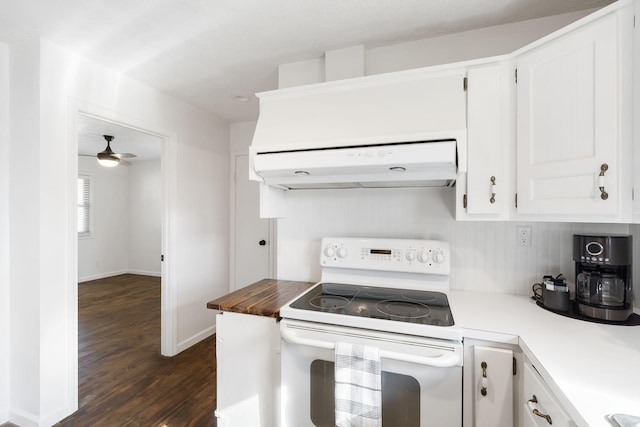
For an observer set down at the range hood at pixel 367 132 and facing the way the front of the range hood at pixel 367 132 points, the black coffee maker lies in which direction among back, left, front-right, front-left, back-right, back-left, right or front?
left

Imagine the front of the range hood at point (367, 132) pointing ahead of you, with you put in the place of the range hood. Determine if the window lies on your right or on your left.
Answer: on your right

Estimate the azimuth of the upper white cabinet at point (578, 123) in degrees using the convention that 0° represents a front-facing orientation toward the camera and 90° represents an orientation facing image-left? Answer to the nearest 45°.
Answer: approximately 45°

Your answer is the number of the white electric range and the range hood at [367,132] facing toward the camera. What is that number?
2

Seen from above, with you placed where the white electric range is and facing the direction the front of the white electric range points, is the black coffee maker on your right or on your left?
on your left

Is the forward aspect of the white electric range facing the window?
no

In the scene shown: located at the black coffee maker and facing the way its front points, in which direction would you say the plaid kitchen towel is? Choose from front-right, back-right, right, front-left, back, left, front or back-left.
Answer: front

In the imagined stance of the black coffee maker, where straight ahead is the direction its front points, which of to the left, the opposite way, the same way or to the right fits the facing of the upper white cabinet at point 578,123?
the same way

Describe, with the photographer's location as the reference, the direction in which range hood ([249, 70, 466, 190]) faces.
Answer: facing the viewer

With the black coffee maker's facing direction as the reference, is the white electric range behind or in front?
in front

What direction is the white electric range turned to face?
toward the camera
